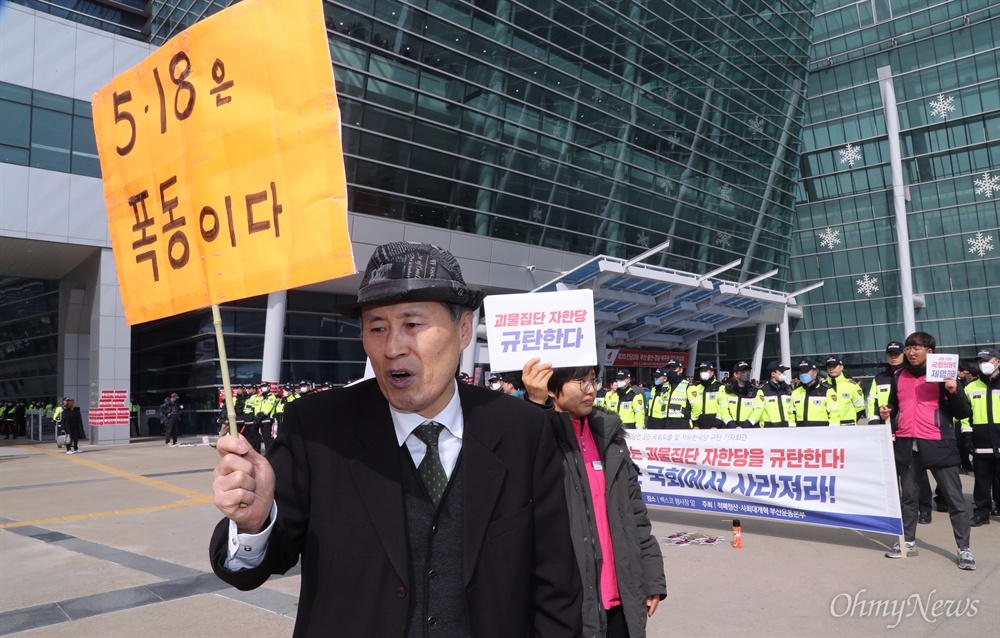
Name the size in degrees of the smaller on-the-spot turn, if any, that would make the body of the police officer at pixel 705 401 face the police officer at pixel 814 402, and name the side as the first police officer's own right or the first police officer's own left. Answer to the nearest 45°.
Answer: approximately 45° to the first police officer's own left

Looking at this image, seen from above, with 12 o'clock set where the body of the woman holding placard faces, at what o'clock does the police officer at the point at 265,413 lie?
The police officer is roughly at 5 o'clock from the woman holding placard.

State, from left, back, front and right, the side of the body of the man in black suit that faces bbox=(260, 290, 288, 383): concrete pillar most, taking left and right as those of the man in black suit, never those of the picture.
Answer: back

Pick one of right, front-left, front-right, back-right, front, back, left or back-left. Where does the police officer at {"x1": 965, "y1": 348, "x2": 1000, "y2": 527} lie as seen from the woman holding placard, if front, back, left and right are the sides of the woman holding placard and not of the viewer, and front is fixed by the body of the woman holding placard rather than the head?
back-left
